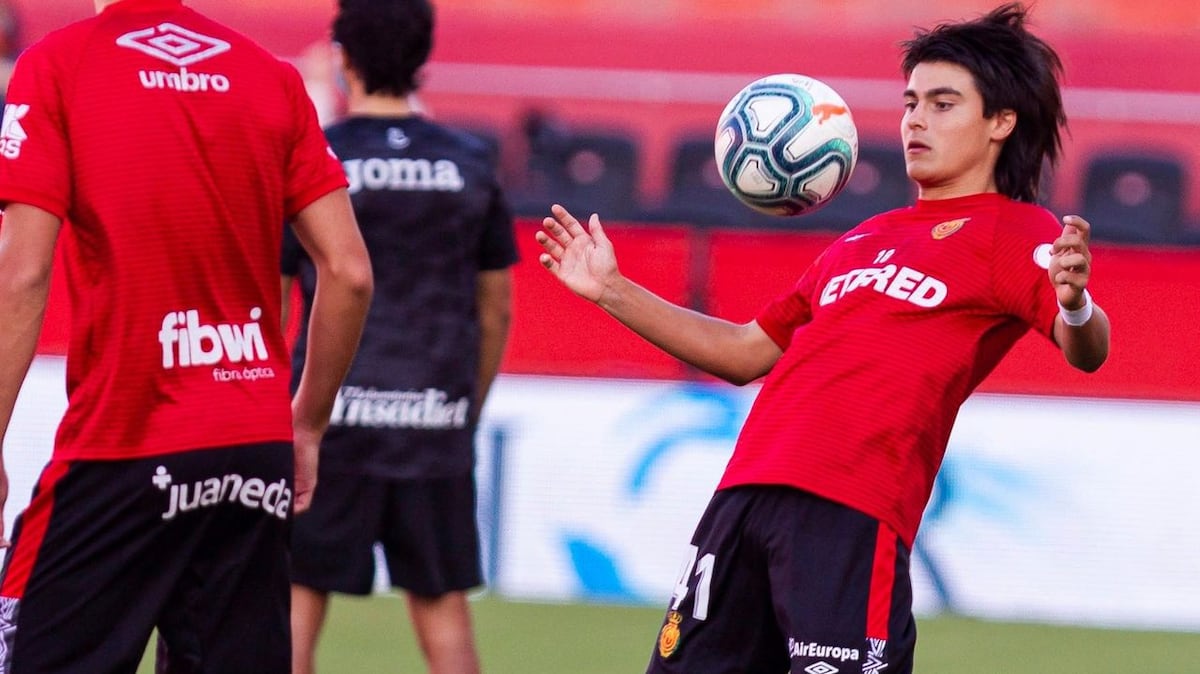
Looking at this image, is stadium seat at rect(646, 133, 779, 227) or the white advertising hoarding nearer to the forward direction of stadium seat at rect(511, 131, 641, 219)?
the white advertising hoarding

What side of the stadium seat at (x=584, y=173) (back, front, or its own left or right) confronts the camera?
front

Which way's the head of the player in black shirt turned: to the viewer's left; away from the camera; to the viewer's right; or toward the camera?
away from the camera

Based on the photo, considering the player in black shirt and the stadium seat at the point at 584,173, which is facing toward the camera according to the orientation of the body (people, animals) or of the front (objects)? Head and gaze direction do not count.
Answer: the stadium seat

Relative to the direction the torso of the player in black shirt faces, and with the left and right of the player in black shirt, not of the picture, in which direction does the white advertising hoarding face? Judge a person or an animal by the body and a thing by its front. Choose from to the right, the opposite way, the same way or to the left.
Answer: the opposite way

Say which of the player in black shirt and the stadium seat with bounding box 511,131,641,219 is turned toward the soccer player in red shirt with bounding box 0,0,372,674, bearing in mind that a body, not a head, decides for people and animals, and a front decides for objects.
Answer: the stadium seat

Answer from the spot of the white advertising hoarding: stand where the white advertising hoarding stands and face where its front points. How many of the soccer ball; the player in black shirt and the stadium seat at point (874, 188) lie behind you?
1

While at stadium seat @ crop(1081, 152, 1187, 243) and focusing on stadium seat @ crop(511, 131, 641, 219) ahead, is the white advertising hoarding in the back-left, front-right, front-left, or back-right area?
front-left

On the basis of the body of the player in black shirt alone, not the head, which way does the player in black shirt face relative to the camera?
away from the camera

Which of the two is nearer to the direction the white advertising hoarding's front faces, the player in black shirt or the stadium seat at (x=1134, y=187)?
the player in black shirt
